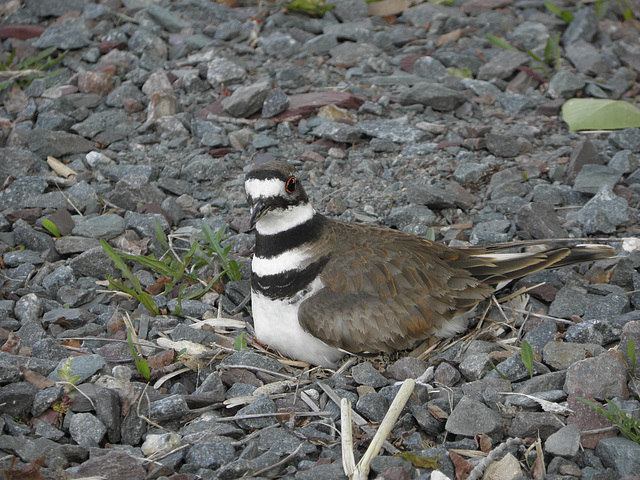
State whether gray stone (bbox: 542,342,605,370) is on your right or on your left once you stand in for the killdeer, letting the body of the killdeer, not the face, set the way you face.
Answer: on your left

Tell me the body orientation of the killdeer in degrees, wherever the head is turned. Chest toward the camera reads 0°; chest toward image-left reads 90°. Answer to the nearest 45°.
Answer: approximately 45°

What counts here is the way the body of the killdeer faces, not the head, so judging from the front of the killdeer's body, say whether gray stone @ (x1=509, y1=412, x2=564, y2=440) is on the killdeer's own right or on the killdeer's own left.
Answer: on the killdeer's own left

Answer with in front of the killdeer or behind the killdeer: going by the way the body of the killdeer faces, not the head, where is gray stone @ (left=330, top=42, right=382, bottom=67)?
behind

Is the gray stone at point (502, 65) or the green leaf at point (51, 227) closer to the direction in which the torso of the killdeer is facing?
the green leaf

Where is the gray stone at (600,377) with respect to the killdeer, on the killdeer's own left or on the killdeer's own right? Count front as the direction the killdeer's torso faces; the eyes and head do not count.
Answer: on the killdeer's own left

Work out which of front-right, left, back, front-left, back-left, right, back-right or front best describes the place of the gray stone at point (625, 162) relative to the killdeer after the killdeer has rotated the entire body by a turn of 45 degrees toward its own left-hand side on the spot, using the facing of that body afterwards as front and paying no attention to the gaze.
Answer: back-left

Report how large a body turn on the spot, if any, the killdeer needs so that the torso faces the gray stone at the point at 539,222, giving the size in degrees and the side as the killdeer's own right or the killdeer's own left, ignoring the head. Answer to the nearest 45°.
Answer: approximately 180°

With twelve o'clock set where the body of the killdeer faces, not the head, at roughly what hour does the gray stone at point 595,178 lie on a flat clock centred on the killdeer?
The gray stone is roughly at 6 o'clock from the killdeer.

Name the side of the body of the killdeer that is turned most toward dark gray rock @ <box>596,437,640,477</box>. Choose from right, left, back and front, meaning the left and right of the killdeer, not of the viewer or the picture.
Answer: left

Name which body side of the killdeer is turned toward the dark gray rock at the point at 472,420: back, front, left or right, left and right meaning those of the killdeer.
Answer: left

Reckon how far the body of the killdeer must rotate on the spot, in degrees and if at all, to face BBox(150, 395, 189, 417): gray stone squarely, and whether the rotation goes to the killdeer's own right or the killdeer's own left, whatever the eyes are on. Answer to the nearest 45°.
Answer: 0° — it already faces it
